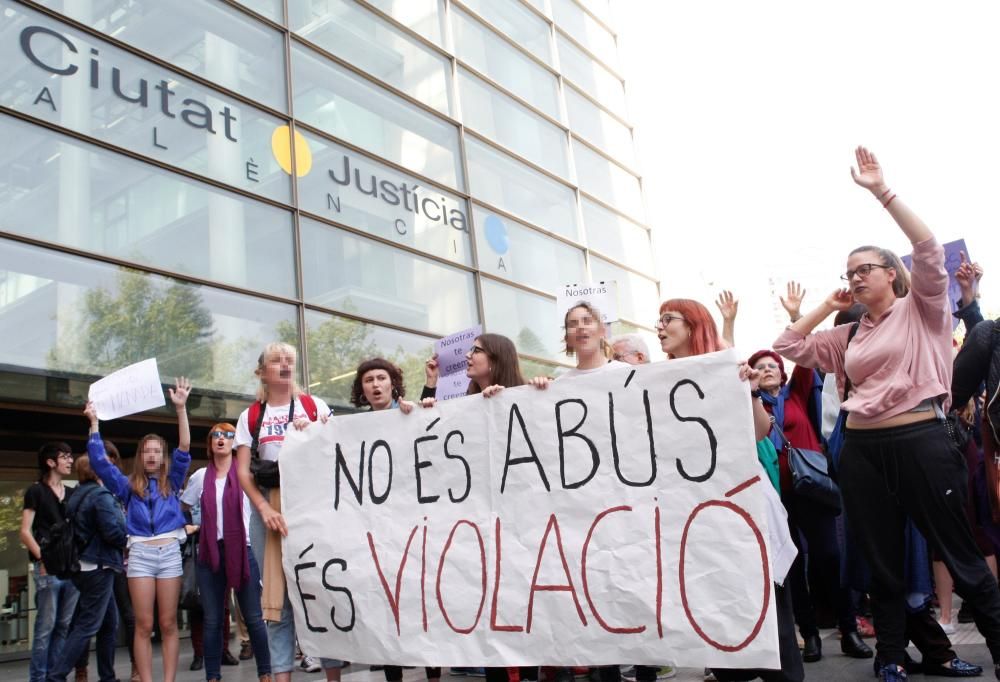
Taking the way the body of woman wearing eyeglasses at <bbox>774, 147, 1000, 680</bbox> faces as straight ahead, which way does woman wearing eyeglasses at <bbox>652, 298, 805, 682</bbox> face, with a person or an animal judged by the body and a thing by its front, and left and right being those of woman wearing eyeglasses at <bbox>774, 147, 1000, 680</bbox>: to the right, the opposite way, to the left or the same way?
the same way

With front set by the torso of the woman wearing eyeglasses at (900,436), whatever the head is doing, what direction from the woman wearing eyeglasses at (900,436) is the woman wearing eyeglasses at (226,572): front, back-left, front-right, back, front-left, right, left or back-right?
front-right

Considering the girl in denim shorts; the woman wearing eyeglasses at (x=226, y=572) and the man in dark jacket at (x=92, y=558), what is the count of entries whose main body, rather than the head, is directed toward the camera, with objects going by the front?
2

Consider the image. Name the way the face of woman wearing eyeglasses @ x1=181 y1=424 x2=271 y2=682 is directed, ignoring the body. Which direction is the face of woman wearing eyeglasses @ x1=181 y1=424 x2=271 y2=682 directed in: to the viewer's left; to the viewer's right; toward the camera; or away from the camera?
toward the camera

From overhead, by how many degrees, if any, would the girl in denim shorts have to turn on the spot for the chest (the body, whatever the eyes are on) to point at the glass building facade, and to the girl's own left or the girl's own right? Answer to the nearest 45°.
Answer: approximately 180°

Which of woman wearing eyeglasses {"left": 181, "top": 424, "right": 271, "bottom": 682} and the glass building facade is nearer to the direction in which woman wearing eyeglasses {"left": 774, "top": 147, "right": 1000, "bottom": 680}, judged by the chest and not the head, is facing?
the woman wearing eyeglasses

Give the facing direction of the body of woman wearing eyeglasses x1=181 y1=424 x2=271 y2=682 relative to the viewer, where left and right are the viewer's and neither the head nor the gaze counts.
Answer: facing the viewer

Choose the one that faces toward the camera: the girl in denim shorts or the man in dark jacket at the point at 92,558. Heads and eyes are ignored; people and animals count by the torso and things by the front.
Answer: the girl in denim shorts

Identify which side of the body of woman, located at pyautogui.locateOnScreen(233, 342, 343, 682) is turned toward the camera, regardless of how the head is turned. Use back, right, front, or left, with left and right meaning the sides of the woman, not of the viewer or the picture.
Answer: front

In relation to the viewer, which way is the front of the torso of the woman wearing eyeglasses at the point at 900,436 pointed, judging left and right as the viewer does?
facing the viewer and to the left of the viewer

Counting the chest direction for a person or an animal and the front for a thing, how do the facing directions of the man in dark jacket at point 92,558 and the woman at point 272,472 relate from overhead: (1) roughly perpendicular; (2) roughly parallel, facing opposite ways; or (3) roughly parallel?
roughly perpendicular

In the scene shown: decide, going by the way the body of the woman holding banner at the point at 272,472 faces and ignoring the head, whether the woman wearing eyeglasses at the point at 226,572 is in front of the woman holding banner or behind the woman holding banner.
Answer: behind

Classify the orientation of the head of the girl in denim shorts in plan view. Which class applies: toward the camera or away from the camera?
toward the camera
